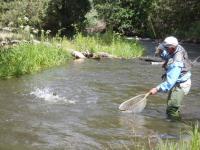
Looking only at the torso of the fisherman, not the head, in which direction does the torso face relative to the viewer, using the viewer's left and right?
facing to the left of the viewer
